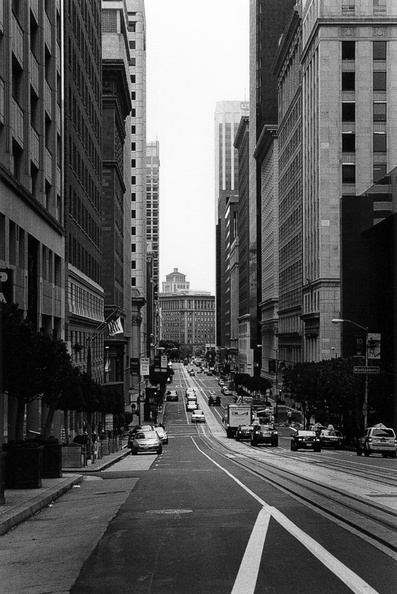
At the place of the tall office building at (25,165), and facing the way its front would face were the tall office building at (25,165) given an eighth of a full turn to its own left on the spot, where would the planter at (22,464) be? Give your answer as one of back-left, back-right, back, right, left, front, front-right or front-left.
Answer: back-right

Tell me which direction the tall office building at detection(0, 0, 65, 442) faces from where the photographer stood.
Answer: facing to the right of the viewer

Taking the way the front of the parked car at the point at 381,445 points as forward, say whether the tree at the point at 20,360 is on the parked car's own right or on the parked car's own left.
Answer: on the parked car's own left

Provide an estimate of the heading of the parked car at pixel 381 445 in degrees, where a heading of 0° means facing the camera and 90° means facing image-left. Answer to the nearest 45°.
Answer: approximately 135°

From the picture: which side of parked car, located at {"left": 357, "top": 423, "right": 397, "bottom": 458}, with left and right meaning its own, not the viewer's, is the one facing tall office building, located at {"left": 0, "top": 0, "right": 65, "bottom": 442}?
left

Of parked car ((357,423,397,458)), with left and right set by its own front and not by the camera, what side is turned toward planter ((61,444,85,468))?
left

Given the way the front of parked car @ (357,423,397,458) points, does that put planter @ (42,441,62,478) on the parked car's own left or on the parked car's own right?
on the parked car's own left

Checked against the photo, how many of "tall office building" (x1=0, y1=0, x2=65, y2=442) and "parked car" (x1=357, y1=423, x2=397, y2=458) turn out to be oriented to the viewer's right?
1
